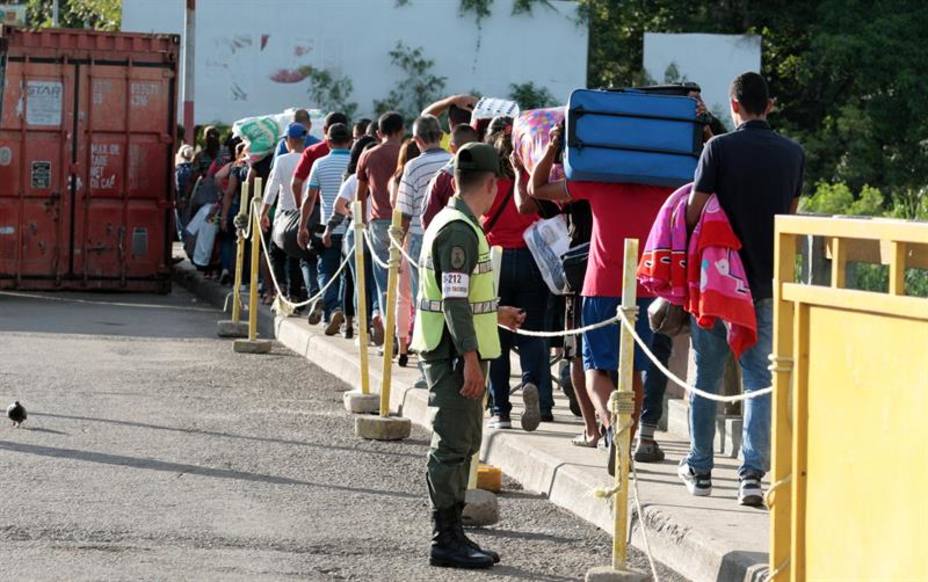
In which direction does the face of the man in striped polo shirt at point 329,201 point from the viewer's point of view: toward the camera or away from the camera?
away from the camera

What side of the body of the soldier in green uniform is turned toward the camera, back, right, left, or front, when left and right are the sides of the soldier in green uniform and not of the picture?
right

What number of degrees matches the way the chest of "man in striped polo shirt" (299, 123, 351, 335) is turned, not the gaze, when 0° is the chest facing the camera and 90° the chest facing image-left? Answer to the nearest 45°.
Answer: approximately 180°

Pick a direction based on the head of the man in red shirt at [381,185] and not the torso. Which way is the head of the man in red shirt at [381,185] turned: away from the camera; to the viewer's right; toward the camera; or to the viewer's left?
away from the camera

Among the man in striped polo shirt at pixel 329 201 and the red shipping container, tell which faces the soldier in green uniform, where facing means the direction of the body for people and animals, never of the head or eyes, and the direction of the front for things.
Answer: the red shipping container

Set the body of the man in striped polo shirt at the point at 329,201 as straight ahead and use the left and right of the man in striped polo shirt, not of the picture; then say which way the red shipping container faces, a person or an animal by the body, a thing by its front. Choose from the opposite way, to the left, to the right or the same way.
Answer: the opposite way

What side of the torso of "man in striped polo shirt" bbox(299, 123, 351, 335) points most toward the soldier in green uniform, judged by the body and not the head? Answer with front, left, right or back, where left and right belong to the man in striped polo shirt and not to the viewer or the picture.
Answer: back

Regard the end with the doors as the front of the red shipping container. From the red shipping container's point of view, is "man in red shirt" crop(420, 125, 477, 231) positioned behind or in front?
in front

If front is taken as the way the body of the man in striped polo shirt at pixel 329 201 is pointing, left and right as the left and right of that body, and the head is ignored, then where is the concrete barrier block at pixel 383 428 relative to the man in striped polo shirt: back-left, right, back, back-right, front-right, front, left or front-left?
back

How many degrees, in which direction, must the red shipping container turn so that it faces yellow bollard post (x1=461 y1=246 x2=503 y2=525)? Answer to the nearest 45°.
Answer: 0° — it already faces it

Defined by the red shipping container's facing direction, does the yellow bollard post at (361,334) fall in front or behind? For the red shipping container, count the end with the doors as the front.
in front

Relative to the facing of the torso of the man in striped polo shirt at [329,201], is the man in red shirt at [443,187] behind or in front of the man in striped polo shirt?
behind

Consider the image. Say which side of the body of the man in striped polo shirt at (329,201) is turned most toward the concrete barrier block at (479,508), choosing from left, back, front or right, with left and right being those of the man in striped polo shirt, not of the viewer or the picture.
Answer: back

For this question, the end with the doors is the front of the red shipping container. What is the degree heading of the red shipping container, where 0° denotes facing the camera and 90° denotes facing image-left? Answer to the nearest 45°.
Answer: approximately 0°
